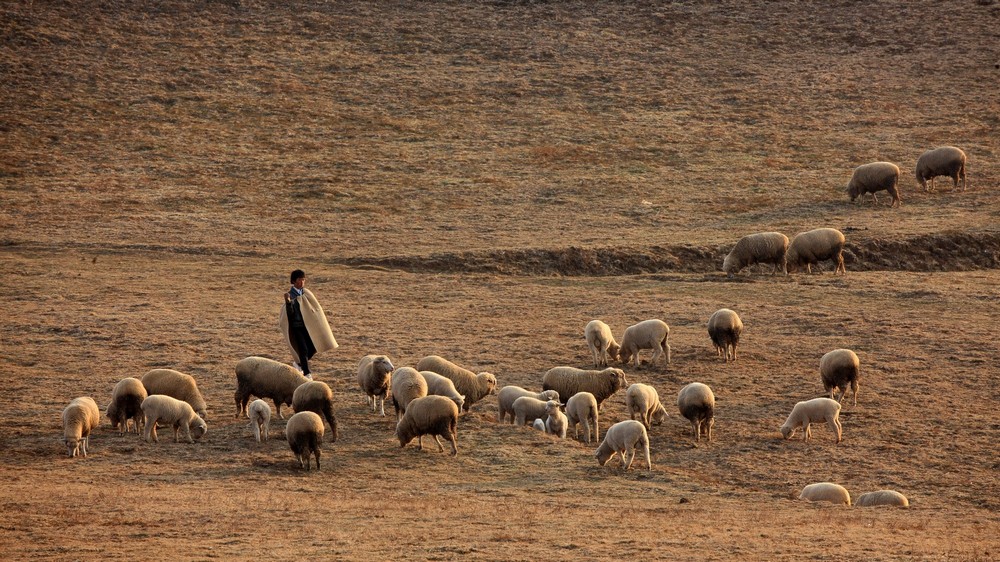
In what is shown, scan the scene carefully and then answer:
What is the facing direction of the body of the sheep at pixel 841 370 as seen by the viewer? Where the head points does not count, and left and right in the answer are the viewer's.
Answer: facing away from the viewer and to the left of the viewer

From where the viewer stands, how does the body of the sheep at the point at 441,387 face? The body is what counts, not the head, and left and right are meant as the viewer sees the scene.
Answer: facing to the right of the viewer

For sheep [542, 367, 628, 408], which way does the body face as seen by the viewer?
to the viewer's right

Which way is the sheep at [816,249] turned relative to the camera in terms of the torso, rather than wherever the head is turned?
to the viewer's left

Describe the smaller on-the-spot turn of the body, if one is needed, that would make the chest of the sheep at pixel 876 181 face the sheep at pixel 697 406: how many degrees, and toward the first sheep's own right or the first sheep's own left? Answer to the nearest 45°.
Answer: approximately 90° to the first sheep's own left

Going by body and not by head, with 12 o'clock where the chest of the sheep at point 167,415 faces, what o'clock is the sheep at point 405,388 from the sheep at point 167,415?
the sheep at point 405,388 is roughly at 12 o'clock from the sheep at point 167,415.

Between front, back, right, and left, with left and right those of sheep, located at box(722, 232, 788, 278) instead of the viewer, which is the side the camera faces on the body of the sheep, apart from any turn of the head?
left

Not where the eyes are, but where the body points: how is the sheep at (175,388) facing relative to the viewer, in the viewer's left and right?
facing to the right of the viewer

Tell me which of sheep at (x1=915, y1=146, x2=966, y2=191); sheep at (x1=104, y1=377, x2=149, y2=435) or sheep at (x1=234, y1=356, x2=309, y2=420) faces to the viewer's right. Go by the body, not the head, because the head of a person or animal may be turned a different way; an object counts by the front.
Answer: sheep at (x1=234, y1=356, x2=309, y2=420)

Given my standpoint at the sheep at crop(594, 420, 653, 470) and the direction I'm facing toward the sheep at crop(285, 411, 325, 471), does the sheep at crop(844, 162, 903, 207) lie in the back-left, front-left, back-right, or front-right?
back-right

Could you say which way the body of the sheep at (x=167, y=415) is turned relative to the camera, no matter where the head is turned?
to the viewer's right

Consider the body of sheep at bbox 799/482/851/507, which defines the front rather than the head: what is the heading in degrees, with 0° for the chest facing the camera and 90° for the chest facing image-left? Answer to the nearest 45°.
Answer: approximately 90°

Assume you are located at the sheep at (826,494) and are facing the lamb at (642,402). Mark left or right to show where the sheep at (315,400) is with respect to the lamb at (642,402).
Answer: left
